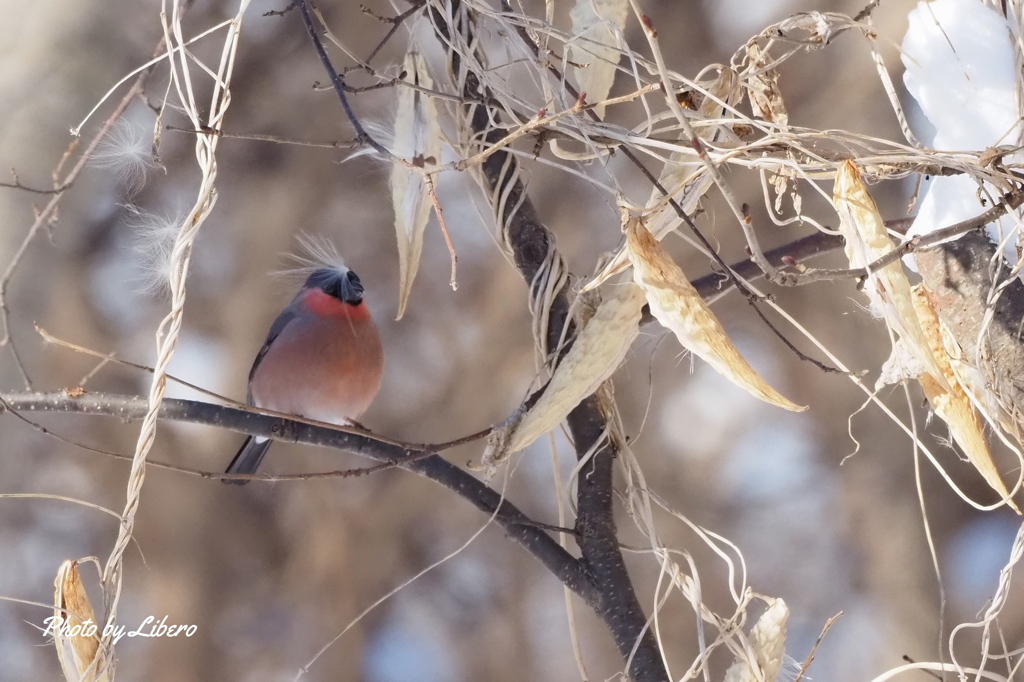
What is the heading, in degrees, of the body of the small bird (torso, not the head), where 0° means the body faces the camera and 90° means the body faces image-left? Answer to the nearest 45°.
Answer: approximately 315°
